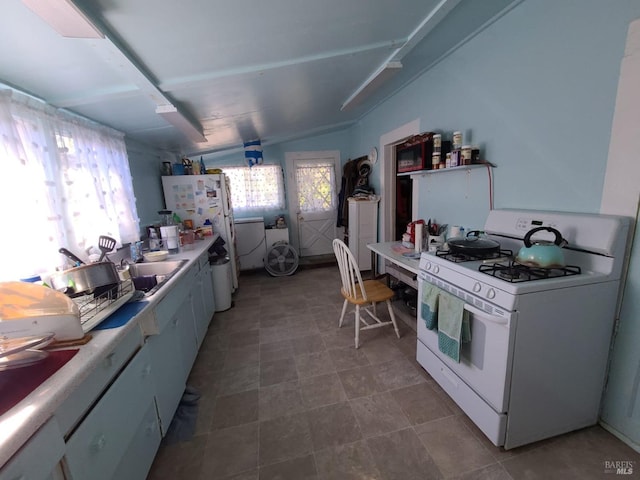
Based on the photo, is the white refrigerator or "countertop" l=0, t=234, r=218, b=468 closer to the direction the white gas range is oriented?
the countertop

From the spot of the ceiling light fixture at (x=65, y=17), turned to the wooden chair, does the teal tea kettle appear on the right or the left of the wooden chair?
right

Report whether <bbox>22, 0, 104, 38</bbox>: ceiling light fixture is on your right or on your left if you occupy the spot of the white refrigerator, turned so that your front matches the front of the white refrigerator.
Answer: on your right

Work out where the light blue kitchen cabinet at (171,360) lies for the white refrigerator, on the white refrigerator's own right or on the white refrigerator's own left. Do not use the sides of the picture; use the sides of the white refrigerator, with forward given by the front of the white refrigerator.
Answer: on the white refrigerator's own right

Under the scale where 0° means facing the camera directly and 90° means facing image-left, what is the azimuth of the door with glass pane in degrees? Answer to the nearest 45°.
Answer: approximately 0°

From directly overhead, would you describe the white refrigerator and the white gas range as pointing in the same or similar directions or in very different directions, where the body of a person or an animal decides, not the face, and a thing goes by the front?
very different directions

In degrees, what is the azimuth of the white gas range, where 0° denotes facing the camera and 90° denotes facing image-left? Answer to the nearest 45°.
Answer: approximately 45°

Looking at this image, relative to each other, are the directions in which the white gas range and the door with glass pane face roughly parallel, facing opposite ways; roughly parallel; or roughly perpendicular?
roughly perpendicular
